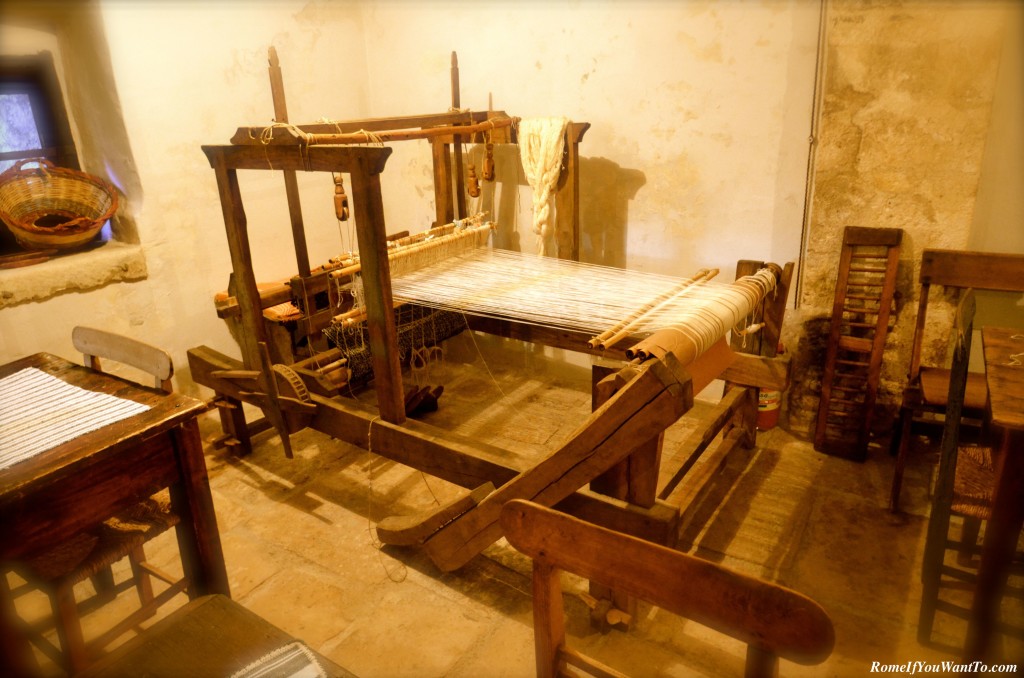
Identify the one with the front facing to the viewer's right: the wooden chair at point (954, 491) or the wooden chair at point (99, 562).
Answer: the wooden chair at point (954, 491)

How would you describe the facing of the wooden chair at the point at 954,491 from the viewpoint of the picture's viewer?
facing to the right of the viewer

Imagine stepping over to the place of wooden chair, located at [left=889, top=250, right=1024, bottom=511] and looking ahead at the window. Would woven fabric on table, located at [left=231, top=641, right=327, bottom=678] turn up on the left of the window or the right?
left

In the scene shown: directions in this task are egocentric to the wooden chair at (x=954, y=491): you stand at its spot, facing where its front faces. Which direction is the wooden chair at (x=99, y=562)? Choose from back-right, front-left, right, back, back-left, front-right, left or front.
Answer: back-right

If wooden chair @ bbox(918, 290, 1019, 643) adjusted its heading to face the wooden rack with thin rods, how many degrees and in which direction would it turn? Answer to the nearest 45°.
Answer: approximately 135° to its left

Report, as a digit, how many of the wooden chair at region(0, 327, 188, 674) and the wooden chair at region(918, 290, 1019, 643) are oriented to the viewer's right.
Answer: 1

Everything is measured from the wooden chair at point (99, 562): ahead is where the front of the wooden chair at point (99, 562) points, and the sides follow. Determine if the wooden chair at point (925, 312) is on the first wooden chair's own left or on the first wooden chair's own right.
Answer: on the first wooden chair's own left

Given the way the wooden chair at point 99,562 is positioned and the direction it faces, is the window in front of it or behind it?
behind

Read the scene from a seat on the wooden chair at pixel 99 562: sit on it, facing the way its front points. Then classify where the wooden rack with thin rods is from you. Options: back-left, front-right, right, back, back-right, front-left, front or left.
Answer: back-left

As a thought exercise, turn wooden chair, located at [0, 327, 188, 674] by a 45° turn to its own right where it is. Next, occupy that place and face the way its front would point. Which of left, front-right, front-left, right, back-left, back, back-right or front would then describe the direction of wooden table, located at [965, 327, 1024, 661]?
back-left

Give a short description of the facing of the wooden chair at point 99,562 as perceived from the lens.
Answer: facing the viewer and to the left of the viewer
